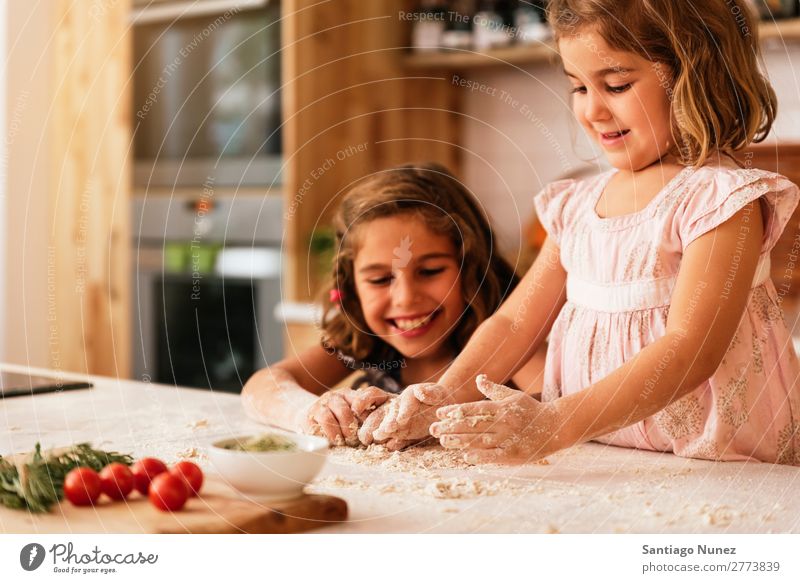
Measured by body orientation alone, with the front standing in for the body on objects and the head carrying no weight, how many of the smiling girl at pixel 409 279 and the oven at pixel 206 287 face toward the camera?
2

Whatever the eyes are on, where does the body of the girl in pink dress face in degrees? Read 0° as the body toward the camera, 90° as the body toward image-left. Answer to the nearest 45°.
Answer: approximately 45°

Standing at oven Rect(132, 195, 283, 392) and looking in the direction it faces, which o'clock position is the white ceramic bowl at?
The white ceramic bowl is roughly at 12 o'clock from the oven.

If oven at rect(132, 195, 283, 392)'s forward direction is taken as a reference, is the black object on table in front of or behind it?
in front
